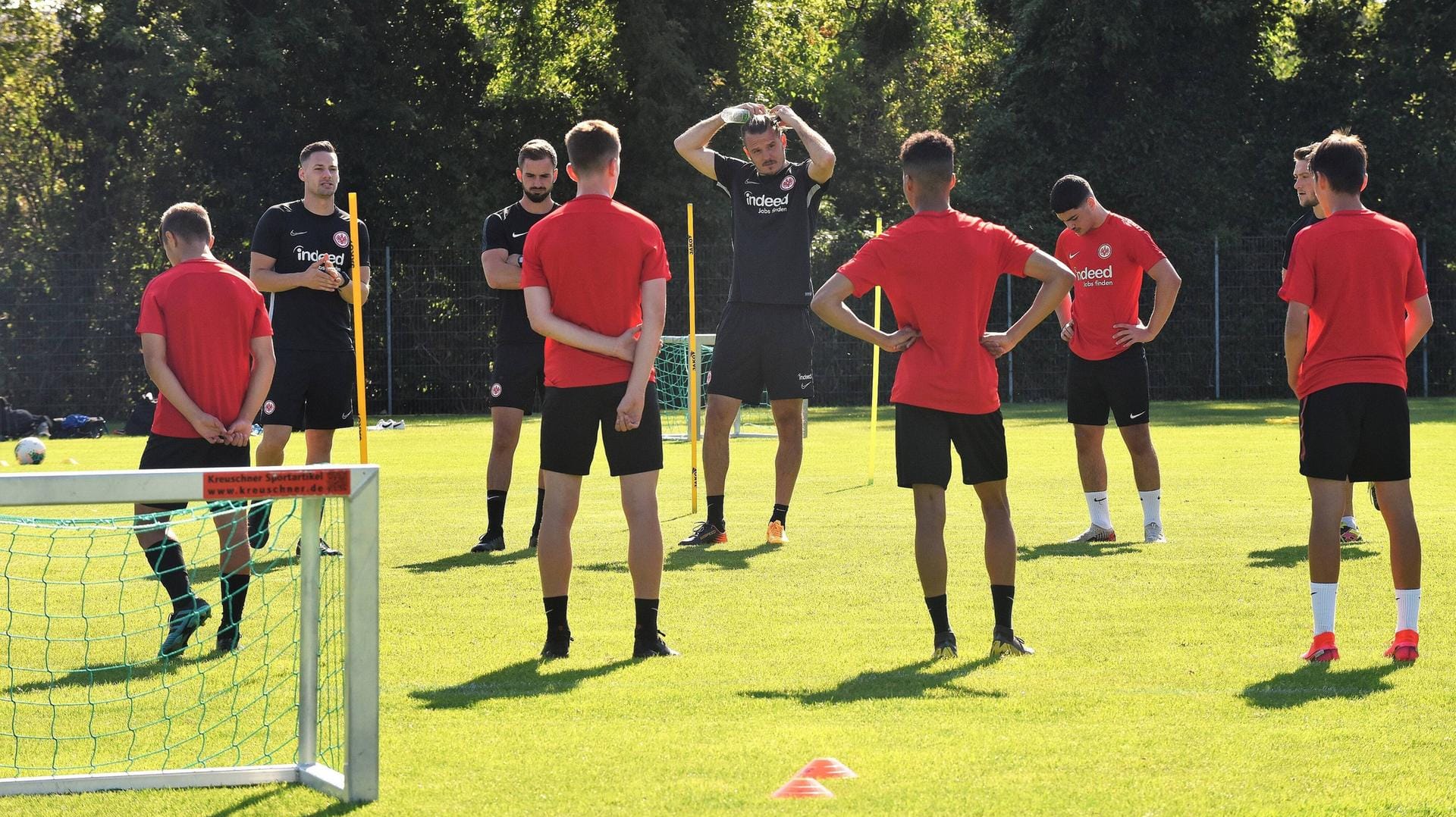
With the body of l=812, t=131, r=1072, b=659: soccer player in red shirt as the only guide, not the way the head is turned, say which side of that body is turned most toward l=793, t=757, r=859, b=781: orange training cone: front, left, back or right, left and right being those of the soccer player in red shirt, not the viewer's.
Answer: back

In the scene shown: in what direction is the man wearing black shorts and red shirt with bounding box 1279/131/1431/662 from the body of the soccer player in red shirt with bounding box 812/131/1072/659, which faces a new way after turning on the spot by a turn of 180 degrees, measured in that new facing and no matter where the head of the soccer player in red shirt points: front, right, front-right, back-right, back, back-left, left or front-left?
left

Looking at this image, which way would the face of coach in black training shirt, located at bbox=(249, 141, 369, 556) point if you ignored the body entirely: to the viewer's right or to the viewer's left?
to the viewer's right

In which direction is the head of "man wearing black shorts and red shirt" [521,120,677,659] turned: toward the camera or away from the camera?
away from the camera

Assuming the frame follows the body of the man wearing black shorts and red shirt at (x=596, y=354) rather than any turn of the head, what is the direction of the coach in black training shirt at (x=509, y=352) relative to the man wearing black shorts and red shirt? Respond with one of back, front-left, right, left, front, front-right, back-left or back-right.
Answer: front

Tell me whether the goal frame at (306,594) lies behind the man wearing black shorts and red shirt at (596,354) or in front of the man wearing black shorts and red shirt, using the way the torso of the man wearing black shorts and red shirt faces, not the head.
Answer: behind

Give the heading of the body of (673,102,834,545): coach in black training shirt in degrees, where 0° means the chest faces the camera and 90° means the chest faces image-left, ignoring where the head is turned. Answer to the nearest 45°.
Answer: approximately 0°

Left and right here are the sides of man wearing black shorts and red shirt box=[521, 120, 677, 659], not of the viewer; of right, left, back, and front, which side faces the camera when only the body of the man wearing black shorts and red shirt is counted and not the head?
back

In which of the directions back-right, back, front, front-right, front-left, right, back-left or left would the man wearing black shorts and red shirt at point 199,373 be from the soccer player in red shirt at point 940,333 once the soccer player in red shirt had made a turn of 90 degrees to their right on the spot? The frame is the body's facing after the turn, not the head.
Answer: back

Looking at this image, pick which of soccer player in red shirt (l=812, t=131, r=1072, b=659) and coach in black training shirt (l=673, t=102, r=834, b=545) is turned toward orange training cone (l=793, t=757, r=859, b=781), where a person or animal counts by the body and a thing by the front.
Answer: the coach in black training shirt

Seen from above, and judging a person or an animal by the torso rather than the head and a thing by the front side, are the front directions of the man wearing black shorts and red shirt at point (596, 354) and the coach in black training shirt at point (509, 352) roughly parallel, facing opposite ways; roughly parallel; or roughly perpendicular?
roughly parallel, facing opposite ways

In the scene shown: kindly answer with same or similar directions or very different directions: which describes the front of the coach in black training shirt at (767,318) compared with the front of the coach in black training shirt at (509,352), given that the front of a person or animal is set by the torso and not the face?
same or similar directions

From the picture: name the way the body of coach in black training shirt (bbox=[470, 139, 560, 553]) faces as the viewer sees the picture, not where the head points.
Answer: toward the camera

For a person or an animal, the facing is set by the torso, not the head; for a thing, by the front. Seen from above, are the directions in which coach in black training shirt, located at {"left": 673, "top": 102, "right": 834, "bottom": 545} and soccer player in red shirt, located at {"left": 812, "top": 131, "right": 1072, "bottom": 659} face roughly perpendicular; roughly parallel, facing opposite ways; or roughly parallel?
roughly parallel, facing opposite ways
